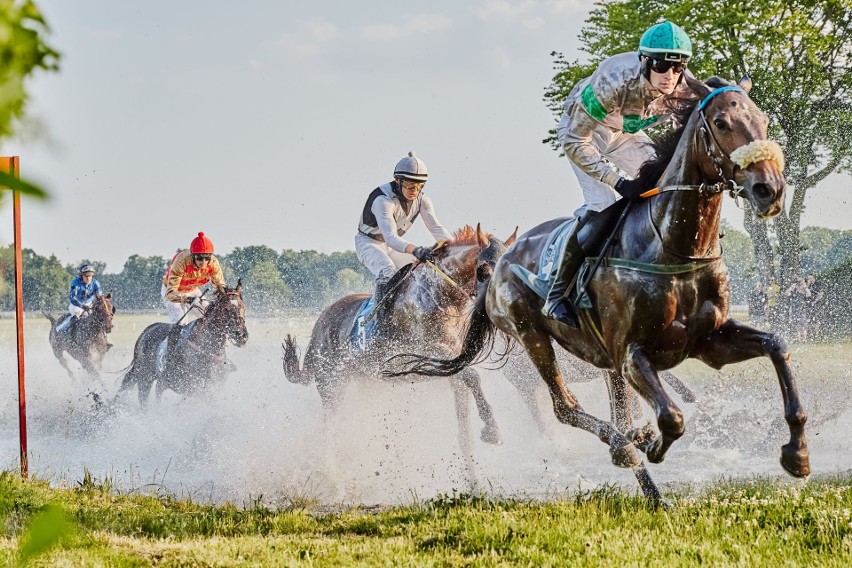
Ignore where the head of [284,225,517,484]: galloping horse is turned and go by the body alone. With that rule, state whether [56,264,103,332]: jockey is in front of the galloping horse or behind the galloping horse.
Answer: behind

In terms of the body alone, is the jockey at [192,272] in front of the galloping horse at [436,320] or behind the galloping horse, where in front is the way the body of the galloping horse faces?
behind

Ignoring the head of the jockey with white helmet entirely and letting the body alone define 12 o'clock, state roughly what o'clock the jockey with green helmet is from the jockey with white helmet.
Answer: The jockey with green helmet is roughly at 1 o'clock from the jockey with white helmet.

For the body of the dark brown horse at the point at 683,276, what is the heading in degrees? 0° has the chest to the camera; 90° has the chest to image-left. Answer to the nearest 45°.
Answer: approximately 315°

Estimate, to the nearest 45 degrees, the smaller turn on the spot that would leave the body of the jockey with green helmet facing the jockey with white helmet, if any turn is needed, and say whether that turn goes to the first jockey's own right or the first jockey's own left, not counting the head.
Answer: approximately 180°

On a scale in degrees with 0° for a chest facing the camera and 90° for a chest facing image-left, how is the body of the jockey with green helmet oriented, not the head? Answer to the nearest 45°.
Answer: approximately 315°

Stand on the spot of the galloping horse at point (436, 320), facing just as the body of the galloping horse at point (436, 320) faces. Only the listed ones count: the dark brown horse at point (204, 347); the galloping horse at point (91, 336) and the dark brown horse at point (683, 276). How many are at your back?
2

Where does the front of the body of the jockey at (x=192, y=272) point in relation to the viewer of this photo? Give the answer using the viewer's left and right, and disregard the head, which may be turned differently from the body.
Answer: facing the viewer and to the right of the viewer

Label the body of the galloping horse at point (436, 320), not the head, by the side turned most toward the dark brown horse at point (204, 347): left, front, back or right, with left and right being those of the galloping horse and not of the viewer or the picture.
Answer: back

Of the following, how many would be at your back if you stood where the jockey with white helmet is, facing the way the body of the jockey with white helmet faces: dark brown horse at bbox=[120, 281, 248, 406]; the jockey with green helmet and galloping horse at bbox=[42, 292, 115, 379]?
2

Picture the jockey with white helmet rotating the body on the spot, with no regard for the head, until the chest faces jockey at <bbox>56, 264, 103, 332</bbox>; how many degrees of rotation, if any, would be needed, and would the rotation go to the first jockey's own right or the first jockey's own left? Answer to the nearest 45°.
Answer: approximately 180°

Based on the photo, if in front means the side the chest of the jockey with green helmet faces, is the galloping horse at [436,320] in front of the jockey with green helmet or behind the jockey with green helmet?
behind

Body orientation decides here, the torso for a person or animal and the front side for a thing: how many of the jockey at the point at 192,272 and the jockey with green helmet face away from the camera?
0

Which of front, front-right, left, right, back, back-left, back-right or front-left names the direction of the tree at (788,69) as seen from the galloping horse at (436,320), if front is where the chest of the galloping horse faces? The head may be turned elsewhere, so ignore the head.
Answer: left

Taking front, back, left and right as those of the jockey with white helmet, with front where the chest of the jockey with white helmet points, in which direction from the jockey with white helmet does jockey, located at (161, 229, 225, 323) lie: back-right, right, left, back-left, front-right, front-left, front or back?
back
